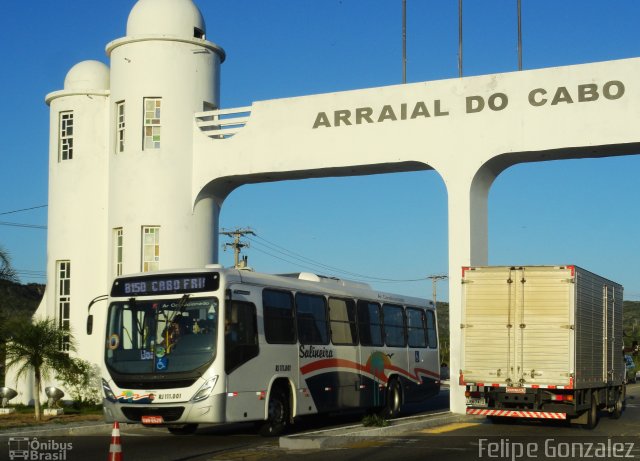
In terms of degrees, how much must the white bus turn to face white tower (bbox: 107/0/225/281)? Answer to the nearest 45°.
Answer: approximately 135° to its right

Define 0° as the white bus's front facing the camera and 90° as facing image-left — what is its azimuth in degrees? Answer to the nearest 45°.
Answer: approximately 45°

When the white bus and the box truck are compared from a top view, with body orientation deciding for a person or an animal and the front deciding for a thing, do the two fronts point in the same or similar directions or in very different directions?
very different directions

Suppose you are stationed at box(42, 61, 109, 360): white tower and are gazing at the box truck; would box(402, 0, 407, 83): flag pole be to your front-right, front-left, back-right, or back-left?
front-left

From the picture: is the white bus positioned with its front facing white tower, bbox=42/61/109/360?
no

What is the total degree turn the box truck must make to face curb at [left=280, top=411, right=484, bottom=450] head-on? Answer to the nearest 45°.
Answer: approximately 180°

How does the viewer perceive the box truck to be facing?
facing away from the viewer and to the right of the viewer

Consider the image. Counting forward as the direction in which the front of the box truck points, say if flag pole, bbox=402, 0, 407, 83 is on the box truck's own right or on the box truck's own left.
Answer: on the box truck's own left

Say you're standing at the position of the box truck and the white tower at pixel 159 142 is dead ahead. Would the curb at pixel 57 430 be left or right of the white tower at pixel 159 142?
left

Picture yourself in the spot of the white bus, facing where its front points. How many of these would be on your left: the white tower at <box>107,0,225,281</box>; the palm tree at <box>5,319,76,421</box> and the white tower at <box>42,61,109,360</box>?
0

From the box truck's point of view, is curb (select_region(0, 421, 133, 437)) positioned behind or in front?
behind

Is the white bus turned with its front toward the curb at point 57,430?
no

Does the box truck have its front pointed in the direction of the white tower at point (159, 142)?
no

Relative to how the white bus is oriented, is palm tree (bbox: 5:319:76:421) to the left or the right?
on its right
